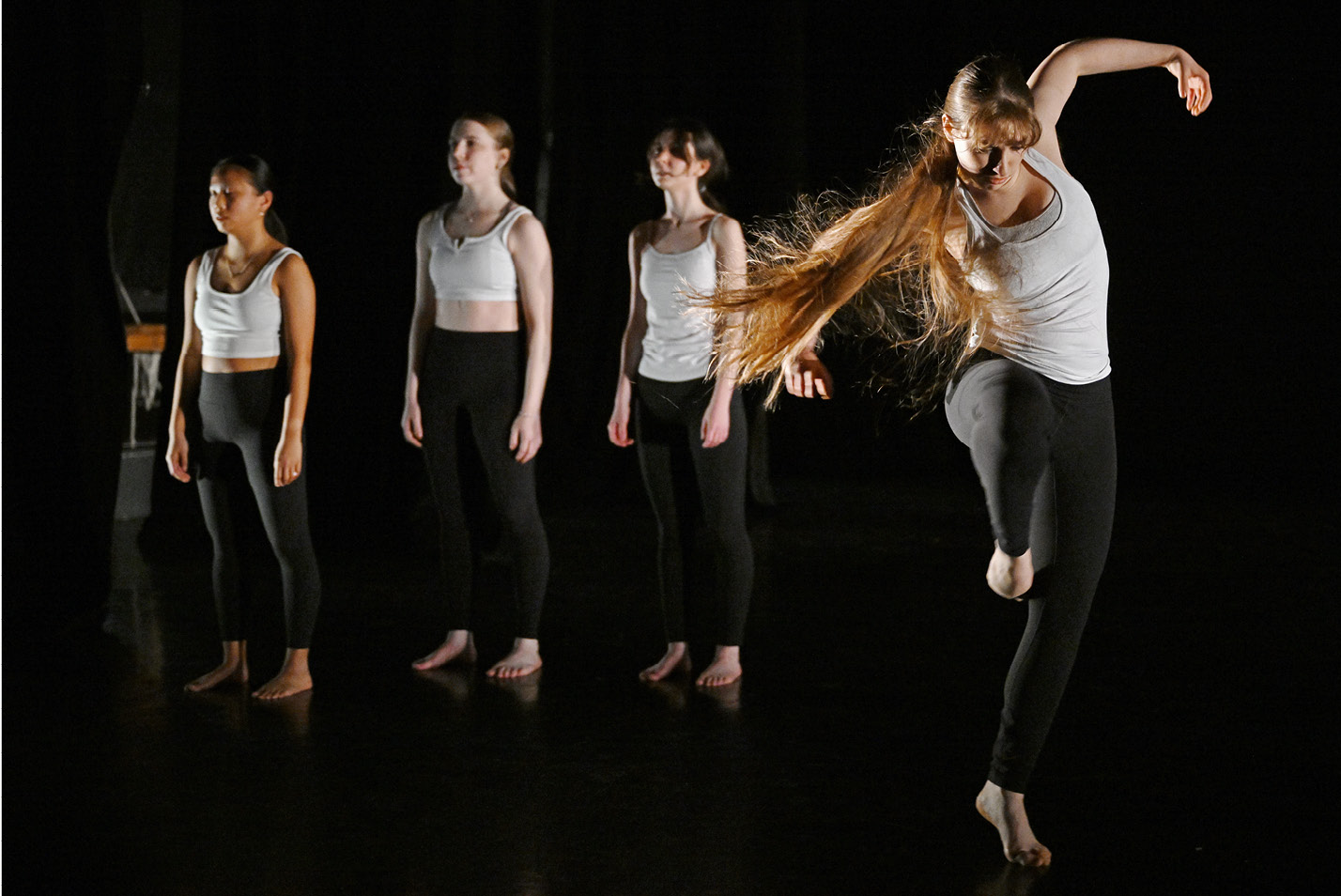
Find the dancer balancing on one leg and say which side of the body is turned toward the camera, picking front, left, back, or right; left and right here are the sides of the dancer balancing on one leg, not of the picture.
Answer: front

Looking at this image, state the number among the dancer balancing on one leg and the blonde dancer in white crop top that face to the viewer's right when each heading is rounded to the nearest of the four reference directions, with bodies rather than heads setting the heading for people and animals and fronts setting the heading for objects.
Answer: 0

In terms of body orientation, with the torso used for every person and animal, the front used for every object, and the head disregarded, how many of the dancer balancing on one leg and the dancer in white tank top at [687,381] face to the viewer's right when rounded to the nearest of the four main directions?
0

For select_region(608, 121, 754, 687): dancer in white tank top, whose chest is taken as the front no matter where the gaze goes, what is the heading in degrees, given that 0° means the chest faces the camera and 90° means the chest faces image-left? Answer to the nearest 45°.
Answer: approximately 45°

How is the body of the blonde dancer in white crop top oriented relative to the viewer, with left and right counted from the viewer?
facing the viewer and to the left of the viewer

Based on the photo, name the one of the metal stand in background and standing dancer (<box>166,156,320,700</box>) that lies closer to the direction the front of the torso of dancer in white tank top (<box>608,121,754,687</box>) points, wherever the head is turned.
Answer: the standing dancer

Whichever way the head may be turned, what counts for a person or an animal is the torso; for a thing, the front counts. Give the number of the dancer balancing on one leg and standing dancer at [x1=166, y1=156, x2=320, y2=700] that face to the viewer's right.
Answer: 0

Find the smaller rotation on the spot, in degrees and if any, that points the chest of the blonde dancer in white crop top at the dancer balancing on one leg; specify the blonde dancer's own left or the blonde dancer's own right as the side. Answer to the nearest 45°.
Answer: approximately 90° to the blonde dancer's own left

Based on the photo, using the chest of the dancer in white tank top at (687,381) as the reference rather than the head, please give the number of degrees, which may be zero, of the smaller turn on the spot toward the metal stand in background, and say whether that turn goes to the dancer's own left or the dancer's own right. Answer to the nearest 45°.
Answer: approximately 90° to the dancer's own right

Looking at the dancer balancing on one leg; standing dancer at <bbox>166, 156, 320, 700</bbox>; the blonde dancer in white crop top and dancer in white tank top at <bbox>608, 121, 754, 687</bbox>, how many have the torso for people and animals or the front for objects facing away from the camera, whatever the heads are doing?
0

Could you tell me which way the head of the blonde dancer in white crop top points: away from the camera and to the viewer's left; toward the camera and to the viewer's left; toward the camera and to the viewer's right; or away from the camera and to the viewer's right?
toward the camera and to the viewer's left
